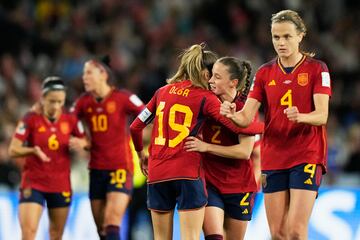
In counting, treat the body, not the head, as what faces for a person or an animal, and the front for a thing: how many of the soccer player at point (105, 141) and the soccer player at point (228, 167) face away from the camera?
0

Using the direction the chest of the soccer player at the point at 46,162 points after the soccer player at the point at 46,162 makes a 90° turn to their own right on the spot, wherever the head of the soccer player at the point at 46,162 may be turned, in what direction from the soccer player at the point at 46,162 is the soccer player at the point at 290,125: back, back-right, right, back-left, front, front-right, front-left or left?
back-left

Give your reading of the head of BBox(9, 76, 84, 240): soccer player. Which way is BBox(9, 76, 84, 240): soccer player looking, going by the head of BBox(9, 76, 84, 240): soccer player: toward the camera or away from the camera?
toward the camera

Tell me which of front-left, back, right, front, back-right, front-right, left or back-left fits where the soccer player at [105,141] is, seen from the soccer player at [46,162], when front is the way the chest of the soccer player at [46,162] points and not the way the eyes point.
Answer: left

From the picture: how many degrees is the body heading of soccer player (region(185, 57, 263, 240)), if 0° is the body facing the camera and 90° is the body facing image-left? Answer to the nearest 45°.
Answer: approximately 45°

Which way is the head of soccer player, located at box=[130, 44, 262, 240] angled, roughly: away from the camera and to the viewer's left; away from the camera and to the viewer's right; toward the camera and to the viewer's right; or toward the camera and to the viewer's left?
away from the camera and to the viewer's right

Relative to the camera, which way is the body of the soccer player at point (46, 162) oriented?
toward the camera

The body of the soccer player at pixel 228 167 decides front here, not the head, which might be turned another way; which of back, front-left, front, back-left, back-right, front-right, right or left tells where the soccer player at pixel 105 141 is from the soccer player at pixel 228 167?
right

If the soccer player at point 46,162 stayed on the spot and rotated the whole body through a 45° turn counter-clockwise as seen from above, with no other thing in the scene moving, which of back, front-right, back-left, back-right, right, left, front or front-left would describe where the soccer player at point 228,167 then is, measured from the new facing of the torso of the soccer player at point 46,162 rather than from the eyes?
front

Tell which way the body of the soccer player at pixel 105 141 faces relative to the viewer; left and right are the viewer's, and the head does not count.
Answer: facing the viewer and to the left of the viewer

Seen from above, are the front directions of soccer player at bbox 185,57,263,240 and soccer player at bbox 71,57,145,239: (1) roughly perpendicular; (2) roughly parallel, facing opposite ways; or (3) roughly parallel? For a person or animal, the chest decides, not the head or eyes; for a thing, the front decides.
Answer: roughly parallel
